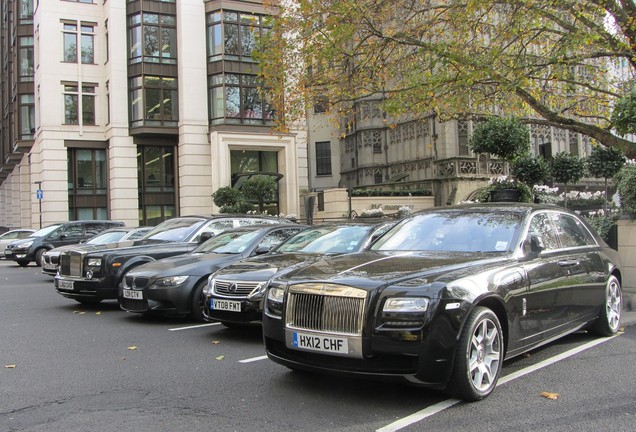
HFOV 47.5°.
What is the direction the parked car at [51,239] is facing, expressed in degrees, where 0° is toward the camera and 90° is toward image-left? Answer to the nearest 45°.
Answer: approximately 45°

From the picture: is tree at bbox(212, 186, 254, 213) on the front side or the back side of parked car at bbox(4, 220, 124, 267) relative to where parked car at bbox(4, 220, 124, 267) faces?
on the back side

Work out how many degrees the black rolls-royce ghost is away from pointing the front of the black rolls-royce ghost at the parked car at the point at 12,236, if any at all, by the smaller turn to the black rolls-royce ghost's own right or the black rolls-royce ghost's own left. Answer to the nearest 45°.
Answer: approximately 90° to the black rolls-royce ghost's own right

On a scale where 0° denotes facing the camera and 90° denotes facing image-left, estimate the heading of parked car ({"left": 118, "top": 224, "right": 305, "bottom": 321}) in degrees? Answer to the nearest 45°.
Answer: approximately 45°

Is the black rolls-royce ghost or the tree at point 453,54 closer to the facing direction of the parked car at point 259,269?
the black rolls-royce ghost

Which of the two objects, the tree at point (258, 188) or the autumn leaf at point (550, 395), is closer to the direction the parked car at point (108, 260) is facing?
the autumn leaf

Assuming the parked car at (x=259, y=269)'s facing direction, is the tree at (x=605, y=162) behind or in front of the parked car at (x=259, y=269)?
behind

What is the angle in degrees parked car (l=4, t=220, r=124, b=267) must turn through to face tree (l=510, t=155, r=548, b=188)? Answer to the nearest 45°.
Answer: approximately 90° to its left

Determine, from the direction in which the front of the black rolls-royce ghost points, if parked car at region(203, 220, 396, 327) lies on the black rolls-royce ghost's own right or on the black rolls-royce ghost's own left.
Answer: on the black rolls-royce ghost's own right

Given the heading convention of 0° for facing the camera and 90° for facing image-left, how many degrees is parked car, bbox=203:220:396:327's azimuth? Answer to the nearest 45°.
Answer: approximately 45°

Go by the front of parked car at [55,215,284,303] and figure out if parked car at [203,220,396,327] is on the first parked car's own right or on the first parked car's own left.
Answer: on the first parked car's own left

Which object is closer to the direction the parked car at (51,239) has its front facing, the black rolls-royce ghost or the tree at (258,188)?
the black rolls-royce ghost

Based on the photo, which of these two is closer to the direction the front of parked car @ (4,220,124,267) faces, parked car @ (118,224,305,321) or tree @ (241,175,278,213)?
the parked car

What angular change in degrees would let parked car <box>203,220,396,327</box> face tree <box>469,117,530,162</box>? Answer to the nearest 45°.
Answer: approximately 180°
